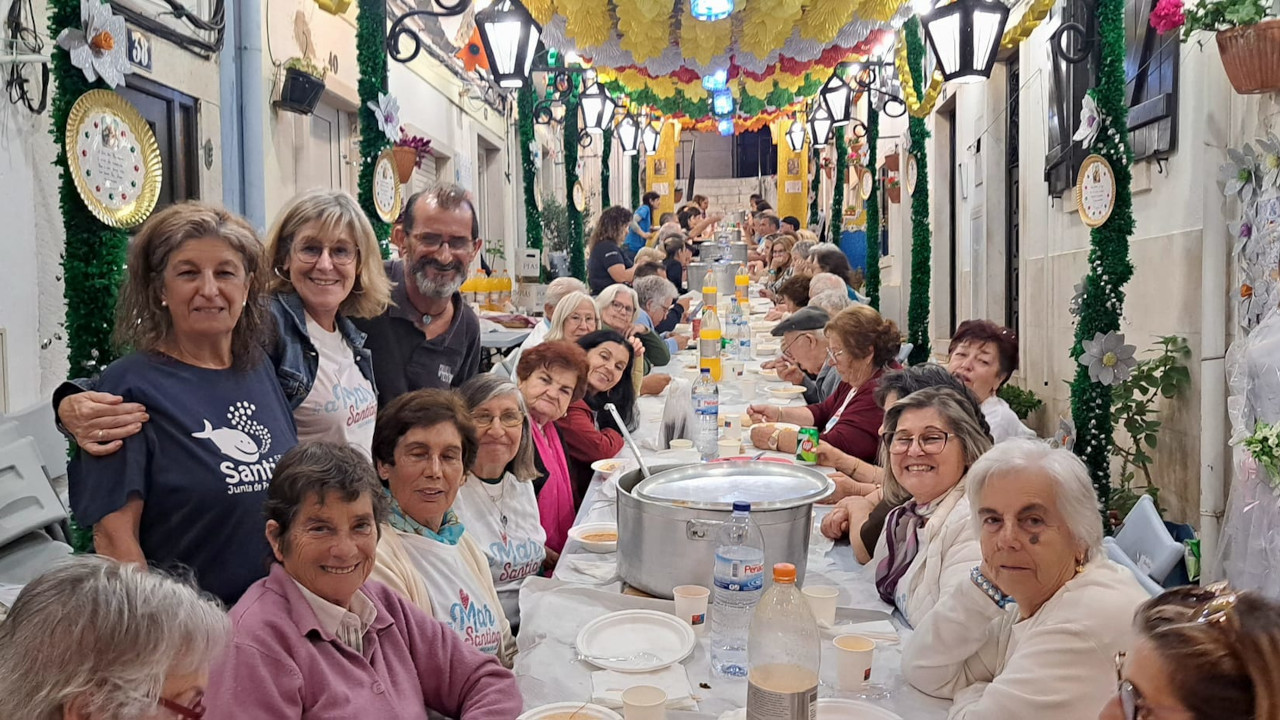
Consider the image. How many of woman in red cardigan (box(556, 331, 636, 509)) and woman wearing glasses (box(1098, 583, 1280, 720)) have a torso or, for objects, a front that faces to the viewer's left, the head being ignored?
1

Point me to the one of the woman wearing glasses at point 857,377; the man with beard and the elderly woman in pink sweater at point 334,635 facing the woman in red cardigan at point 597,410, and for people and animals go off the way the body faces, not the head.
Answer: the woman wearing glasses

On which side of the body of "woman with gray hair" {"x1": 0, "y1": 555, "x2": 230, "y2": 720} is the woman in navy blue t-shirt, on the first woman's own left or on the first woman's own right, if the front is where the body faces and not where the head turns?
on the first woman's own left

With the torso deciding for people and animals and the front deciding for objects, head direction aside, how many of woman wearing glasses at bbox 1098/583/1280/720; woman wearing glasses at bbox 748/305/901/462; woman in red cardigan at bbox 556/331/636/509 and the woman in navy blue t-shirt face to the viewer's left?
2

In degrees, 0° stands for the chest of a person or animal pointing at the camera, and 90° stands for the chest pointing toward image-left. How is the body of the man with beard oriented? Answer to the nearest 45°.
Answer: approximately 0°

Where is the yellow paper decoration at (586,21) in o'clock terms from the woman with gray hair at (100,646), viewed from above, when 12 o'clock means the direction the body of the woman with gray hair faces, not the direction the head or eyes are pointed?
The yellow paper decoration is roughly at 10 o'clock from the woman with gray hair.

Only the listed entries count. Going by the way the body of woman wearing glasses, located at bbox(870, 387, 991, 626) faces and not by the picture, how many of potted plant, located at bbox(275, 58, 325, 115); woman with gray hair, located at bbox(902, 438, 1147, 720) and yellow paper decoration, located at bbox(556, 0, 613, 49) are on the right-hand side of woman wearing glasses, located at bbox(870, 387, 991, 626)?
2

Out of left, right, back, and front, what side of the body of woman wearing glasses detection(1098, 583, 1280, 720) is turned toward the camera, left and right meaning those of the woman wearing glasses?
left

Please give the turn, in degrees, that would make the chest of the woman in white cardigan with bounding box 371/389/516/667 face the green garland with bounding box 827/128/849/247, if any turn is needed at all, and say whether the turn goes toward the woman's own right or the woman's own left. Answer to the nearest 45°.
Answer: approximately 90° to the woman's own left

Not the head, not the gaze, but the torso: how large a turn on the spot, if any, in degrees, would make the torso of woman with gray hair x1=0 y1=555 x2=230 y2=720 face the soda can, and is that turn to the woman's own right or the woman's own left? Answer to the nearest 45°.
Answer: approximately 45° to the woman's own left

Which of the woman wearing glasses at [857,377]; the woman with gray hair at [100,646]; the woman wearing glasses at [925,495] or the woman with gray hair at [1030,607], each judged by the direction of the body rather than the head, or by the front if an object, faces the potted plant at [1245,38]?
the woman with gray hair at [100,646]

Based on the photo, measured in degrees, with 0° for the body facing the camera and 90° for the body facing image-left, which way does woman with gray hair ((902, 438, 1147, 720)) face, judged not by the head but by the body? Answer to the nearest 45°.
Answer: approximately 45°

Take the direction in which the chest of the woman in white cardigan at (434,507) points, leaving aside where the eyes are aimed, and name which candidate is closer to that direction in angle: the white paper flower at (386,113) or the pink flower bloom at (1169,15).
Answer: the pink flower bloom
